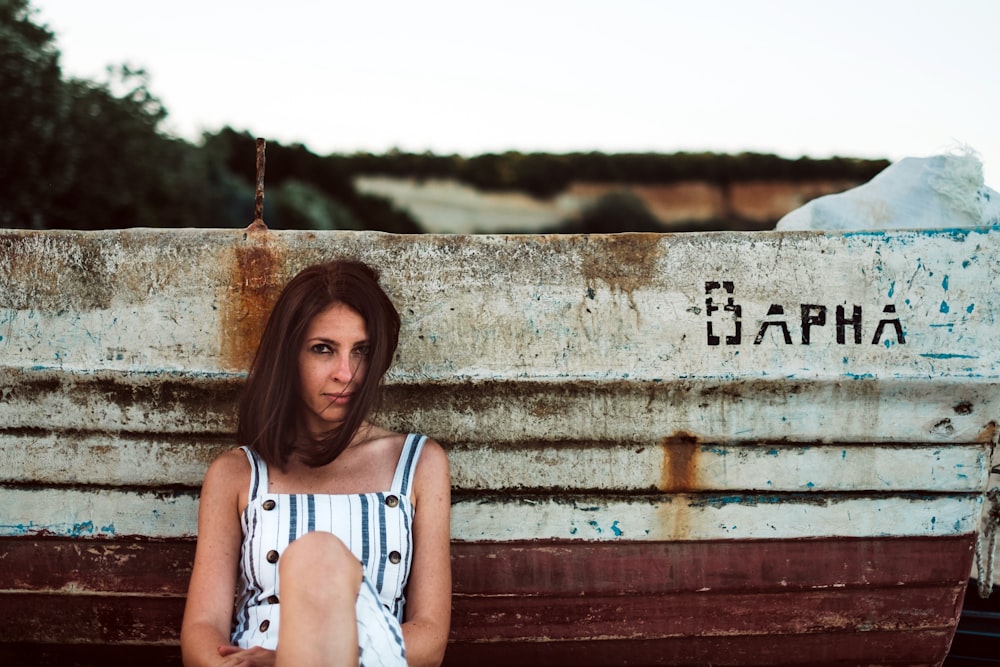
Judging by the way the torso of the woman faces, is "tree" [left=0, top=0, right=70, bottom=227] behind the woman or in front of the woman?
behind

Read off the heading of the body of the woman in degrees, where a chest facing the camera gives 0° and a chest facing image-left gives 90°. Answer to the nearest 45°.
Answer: approximately 0°

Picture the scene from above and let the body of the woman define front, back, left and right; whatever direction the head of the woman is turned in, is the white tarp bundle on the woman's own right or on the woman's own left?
on the woman's own left
